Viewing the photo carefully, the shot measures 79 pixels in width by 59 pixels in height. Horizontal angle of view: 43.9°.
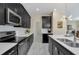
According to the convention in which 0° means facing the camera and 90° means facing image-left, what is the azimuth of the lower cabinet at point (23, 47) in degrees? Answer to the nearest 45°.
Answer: approximately 270°

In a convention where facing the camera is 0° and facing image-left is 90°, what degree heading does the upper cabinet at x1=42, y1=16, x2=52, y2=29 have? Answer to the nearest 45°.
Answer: approximately 0°

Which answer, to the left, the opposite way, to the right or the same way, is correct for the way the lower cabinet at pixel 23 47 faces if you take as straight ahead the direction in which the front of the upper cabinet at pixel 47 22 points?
to the left

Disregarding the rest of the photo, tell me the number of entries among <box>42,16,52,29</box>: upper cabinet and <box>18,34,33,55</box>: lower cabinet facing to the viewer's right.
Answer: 1

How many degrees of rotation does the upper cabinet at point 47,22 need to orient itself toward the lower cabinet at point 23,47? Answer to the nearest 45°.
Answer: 0° — it already faces it

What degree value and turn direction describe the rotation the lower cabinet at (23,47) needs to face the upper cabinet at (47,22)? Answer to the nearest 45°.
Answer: approximately 90° to its left
